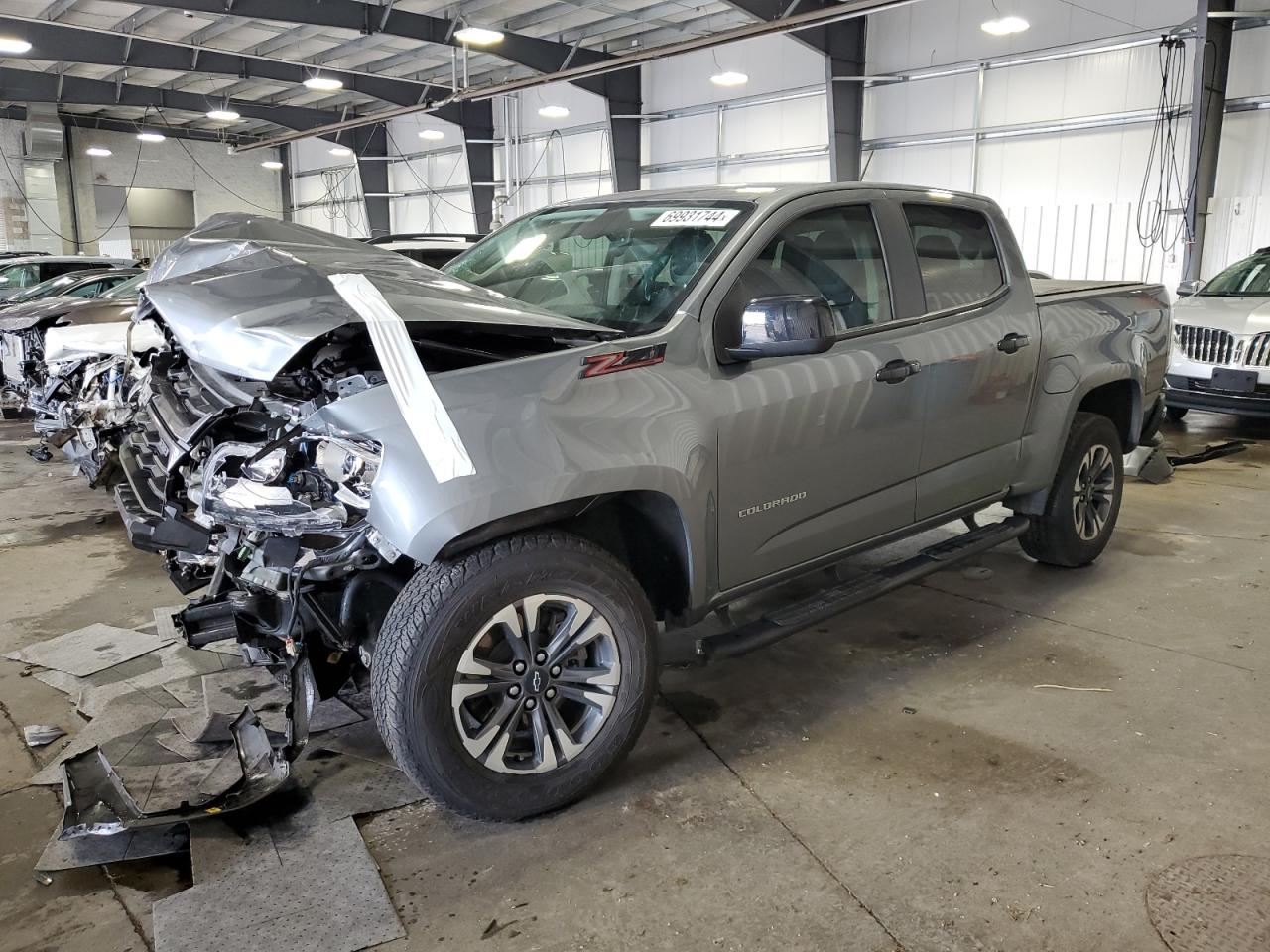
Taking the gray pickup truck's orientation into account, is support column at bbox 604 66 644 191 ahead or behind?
behind

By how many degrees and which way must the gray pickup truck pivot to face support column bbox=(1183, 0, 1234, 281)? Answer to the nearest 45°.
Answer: approximately 180°

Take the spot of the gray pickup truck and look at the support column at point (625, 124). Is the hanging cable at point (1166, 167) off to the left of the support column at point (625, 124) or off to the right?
right

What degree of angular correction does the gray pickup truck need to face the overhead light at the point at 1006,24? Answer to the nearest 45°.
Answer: approximately 180°

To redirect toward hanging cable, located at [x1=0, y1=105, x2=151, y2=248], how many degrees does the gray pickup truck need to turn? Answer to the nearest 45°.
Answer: approximately 90° to its right

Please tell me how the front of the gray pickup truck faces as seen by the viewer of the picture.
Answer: facing the viewer and to the left of the viewer

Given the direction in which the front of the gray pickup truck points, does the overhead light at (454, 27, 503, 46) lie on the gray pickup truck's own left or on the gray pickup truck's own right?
on the gray pickup truck's own right

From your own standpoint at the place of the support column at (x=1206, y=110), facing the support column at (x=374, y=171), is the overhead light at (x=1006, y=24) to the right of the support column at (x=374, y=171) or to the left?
left

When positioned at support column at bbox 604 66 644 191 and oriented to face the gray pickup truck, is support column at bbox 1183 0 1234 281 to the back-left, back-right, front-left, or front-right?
front-left

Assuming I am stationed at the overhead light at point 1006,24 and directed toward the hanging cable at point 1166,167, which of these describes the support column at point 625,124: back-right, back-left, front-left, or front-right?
back-left

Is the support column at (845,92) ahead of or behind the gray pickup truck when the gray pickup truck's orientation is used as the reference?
behind

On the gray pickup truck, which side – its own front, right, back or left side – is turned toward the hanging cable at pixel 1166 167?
back

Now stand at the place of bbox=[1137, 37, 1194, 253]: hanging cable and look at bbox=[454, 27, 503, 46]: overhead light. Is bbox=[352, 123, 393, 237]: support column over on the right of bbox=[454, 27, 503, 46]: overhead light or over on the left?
right
